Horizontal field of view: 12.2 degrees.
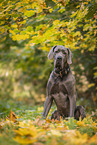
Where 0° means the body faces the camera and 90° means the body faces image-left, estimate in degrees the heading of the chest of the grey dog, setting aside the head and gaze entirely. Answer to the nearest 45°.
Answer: approximately 0°
